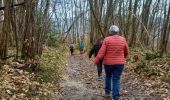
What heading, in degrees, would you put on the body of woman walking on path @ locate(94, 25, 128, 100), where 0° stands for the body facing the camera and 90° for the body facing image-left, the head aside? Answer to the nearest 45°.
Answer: approximately 180°

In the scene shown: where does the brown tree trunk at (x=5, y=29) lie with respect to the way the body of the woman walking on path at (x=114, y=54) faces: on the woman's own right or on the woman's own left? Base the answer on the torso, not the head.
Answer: on the woman's own left
